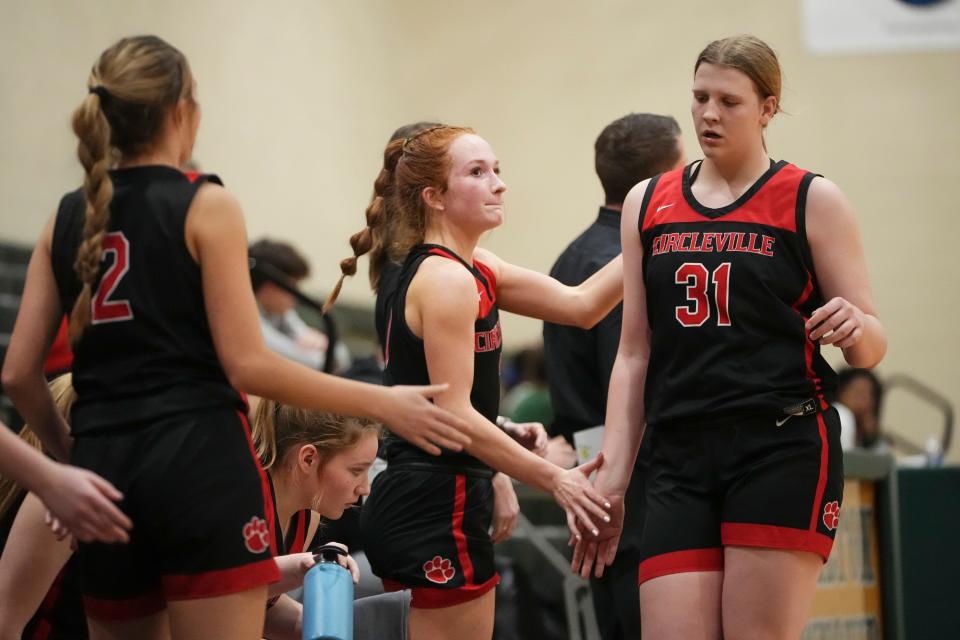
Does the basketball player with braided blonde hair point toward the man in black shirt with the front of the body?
yes

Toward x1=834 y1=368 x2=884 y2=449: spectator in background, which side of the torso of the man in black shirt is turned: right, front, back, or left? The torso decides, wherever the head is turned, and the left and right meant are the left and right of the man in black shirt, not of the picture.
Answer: front

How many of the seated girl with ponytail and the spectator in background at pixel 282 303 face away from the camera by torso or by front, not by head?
0

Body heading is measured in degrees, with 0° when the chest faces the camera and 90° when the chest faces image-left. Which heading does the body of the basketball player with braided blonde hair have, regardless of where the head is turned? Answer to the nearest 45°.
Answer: approximately 225°

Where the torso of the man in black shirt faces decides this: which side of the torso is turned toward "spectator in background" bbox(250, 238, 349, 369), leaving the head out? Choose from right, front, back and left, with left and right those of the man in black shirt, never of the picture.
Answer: left

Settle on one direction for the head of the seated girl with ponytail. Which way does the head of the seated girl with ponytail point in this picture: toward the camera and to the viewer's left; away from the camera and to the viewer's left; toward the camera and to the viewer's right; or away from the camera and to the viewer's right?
toward the camera and to the viewer's right

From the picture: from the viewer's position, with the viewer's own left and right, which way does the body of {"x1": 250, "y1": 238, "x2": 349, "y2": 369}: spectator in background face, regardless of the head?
facing the viewer and to the right of the viewer

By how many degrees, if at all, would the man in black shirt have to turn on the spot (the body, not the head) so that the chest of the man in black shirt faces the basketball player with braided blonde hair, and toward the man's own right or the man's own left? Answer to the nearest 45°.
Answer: approximately 180°

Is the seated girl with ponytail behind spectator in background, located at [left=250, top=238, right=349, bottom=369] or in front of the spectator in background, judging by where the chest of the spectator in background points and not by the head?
in front

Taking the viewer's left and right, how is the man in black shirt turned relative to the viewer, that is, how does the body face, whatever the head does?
facing away from the viewer and to the right of the viewer
